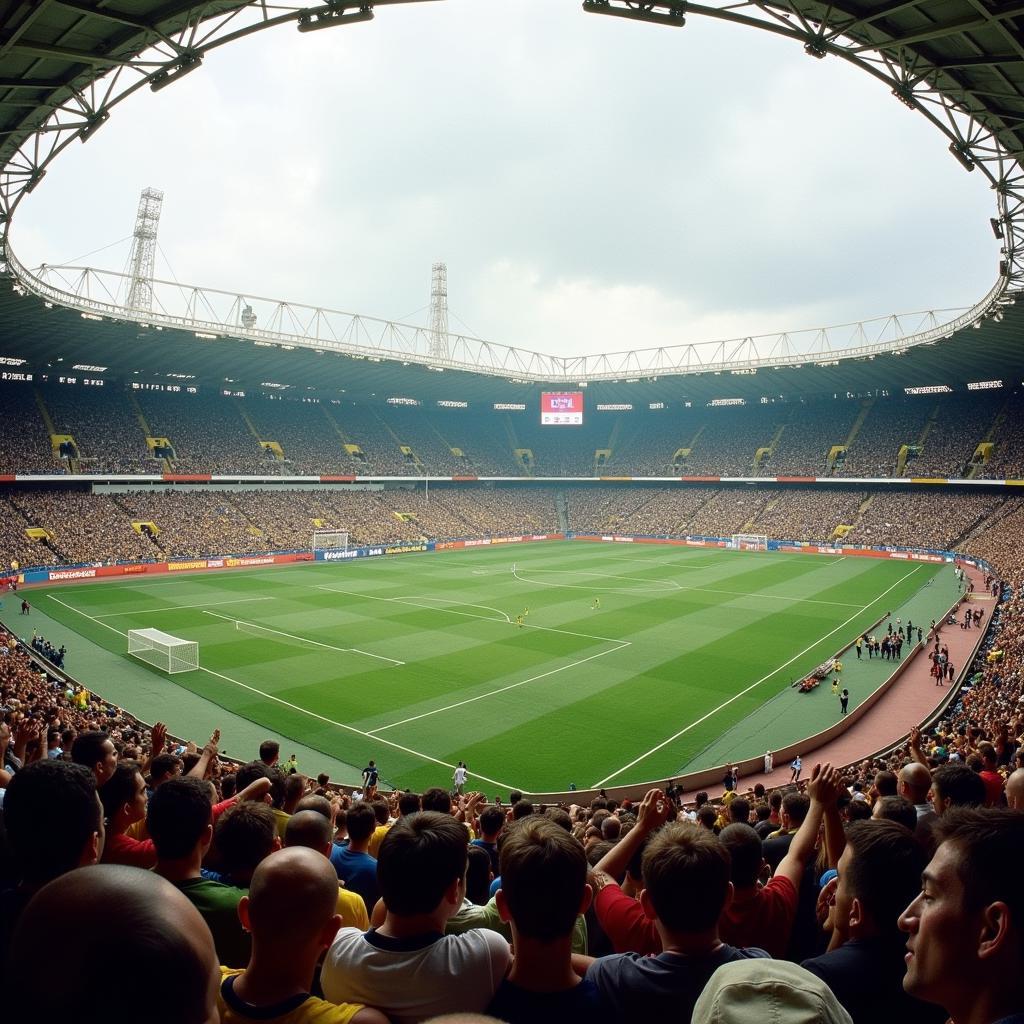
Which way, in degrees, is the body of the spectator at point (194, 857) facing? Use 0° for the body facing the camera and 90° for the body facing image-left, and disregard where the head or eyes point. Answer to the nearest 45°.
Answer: approximately 180°

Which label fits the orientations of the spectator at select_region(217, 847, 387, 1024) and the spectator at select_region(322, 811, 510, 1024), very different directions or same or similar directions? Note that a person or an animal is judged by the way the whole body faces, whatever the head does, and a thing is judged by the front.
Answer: same or similar directions

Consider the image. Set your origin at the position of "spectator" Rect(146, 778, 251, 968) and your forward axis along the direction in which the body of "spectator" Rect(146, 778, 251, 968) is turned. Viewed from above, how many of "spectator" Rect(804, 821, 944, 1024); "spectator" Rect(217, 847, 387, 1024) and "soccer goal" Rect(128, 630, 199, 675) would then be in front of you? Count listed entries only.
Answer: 1

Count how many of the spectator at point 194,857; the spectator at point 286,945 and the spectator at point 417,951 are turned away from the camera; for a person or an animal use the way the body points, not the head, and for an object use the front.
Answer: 3

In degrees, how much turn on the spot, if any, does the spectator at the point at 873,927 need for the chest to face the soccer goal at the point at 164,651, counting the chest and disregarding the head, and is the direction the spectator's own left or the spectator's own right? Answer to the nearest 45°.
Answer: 0° — they already face it

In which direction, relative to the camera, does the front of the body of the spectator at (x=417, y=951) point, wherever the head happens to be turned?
away from the camera

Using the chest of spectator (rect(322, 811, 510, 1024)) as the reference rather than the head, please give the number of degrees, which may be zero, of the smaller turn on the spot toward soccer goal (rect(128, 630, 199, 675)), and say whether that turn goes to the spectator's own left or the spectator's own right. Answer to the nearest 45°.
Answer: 0° — they already face it

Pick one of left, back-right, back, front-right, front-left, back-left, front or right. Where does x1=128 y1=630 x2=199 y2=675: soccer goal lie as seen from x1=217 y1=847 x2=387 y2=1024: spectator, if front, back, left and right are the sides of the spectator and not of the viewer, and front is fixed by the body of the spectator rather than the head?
front

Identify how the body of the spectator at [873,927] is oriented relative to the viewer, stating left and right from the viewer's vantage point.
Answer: facing away from the viewer and to the left of the viewer

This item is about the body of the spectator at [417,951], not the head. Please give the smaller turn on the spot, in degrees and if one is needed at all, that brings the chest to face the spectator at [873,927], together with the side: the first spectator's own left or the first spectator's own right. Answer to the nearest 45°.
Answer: approximately 90° to the first spectator's own right

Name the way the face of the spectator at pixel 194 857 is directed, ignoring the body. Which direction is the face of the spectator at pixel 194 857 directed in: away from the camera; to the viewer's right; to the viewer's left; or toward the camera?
away from the camera

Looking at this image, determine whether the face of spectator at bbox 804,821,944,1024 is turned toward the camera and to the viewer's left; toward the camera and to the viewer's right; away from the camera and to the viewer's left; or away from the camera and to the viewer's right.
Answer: away from the camera and to the viewer's left

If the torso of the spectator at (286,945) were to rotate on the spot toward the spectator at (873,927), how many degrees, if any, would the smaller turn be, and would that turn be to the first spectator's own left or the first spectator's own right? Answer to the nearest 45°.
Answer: approximately 90° to the first spectator's own right

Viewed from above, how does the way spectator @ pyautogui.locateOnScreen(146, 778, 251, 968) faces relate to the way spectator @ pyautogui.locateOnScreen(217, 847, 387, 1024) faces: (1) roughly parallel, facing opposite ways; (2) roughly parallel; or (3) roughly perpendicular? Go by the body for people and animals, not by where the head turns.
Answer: roughly parallel

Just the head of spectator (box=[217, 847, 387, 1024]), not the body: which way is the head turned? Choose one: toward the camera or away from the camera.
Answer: away from the camera

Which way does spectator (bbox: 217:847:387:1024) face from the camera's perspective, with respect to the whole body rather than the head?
away from the camera

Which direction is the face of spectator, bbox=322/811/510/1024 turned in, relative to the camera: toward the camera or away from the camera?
away from the camera

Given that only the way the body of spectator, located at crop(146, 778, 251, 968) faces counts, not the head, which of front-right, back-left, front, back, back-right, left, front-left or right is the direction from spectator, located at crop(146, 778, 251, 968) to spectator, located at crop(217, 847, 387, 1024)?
back
